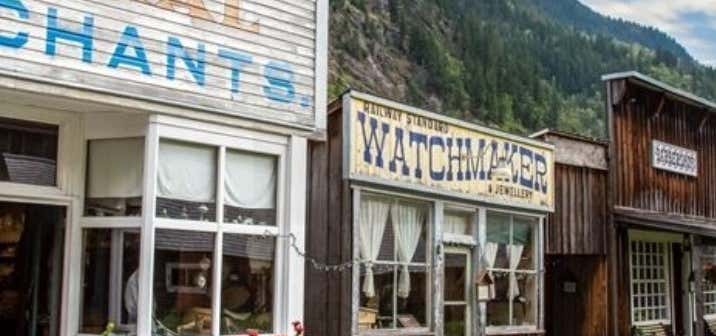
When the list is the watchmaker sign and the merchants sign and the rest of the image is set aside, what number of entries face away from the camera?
0

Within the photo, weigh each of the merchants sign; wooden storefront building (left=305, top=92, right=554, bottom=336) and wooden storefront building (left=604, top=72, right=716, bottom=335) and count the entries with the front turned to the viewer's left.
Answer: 0

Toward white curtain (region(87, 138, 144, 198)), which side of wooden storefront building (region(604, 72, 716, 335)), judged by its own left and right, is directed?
right

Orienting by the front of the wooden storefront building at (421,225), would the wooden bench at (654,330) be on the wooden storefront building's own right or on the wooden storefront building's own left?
on the wooden storefront building's own left

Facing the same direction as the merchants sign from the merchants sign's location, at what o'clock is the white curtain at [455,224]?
The white curtain is roughly at 9 o'clock from the merchants sign.

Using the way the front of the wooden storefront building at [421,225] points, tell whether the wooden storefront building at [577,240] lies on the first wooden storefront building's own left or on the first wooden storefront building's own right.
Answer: on the first wooden storefront building's own left

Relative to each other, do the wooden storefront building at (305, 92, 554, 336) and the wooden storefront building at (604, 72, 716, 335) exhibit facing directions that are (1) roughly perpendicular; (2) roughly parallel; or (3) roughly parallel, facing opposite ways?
roughly parallel

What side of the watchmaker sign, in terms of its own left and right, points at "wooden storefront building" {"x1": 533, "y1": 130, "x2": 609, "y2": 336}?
left

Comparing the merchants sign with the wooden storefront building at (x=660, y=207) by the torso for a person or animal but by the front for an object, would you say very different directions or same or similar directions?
same or similar directions

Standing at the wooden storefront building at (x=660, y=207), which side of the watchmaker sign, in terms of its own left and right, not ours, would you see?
left

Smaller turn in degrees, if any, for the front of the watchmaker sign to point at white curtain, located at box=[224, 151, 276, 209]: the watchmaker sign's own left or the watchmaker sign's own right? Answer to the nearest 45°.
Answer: approximately 90° to the watchmaker sign's own right

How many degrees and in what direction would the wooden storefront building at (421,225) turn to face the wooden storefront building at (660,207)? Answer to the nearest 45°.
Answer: approximately 90° to its left

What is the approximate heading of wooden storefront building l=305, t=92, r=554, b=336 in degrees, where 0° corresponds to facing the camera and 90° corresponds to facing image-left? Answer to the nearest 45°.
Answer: approximately 315°
